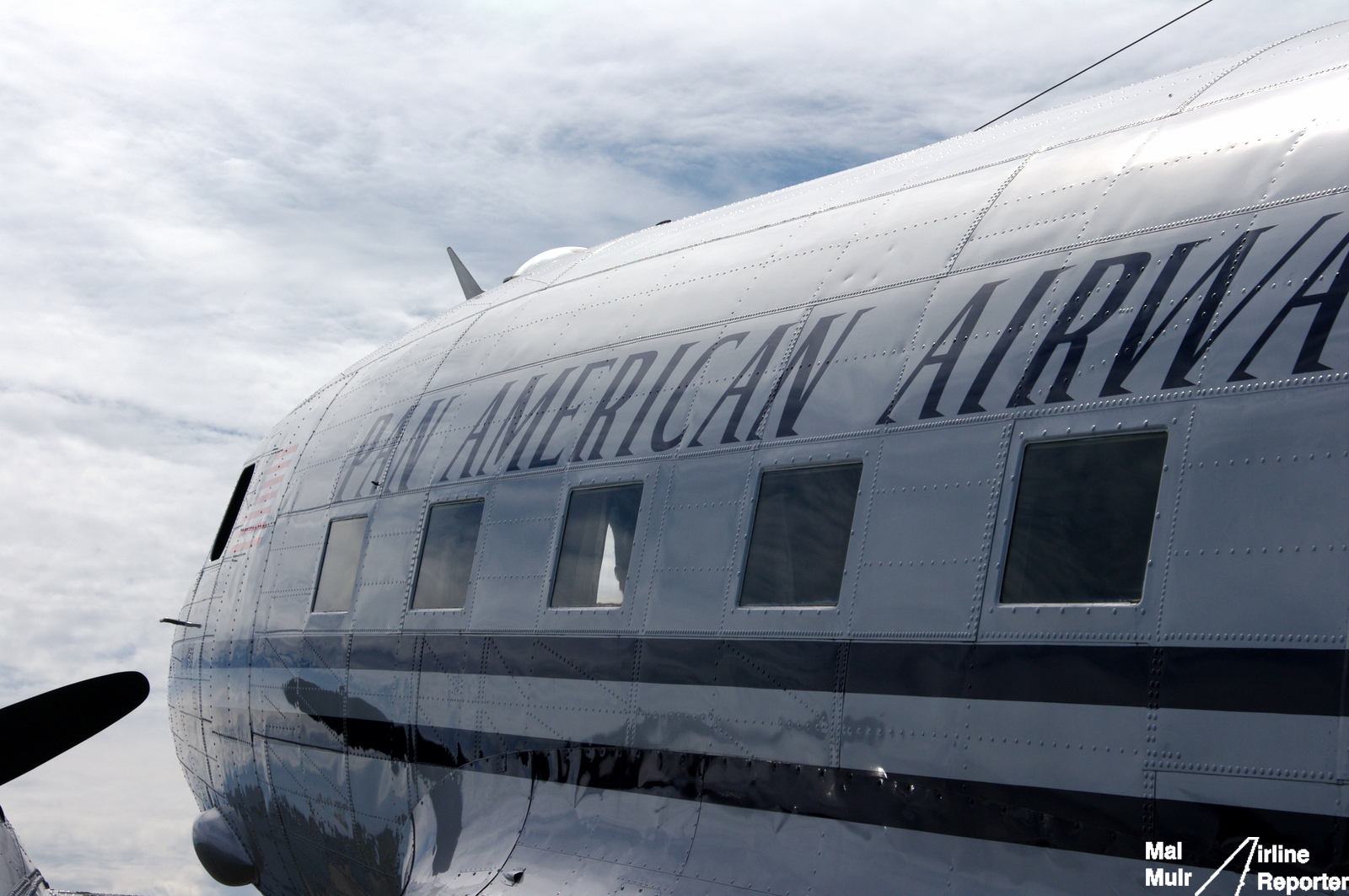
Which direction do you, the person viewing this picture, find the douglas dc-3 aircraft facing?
facing away from the viewer and to the left of the viewer
